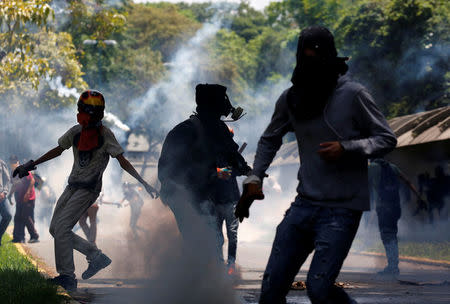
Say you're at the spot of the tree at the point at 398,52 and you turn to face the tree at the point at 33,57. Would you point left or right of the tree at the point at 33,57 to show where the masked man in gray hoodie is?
left

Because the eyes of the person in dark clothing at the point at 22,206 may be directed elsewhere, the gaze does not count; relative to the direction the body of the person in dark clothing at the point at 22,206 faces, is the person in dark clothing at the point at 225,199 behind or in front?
in front

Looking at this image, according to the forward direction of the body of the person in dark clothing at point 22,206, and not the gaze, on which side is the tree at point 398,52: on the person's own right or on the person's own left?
on the person's own left

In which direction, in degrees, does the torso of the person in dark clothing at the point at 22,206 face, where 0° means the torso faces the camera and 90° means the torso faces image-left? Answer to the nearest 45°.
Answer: approximately 315°

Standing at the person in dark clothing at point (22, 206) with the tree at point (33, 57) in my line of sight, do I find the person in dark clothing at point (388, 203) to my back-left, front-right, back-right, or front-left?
back-right
